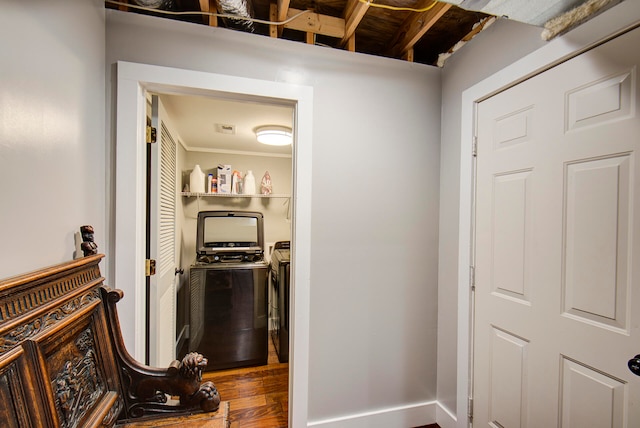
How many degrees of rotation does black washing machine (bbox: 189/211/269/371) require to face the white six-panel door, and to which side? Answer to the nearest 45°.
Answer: approximately 45° to its left

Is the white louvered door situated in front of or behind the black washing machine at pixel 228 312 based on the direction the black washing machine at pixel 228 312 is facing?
in front

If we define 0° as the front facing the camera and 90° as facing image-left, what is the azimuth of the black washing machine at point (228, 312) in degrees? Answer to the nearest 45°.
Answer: approximately 0°
